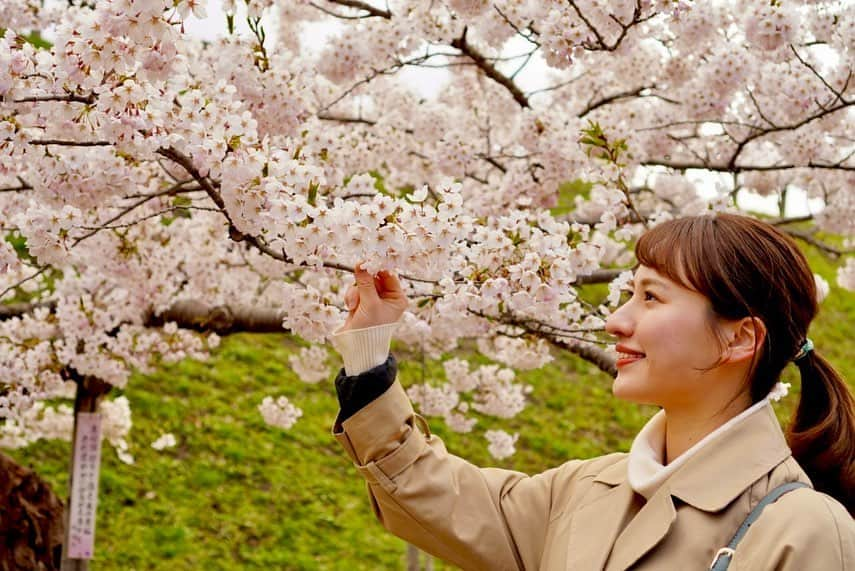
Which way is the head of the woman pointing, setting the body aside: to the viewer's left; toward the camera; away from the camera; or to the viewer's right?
to the viewer's left

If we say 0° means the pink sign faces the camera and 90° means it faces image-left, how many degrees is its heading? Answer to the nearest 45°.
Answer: approximately 0°
